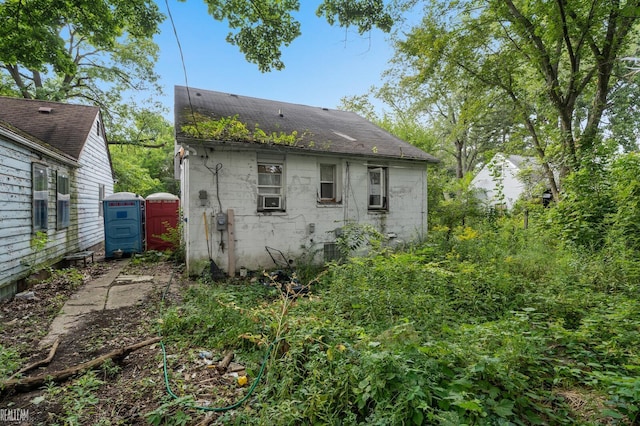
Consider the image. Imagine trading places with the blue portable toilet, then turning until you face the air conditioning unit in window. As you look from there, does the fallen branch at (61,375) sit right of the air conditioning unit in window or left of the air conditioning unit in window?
right

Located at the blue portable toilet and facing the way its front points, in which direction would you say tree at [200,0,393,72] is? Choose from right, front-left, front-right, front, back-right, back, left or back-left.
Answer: front-left

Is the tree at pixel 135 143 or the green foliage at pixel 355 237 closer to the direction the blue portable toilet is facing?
the green foliage

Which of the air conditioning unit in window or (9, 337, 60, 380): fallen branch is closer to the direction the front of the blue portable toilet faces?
the fallen branch

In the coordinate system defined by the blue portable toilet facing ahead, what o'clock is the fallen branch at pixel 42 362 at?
The fallen branch is roughly at 12 o'clock from the blue portable toilet.

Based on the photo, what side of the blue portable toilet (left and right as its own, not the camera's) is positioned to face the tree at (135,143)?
back

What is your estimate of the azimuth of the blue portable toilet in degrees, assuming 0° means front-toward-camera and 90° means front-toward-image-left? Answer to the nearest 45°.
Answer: approximately 0°

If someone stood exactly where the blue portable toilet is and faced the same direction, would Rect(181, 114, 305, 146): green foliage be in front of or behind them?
in front

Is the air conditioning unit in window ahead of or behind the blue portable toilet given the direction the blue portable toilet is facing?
ahead

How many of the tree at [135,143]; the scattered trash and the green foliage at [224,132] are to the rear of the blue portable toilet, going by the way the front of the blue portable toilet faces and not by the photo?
1

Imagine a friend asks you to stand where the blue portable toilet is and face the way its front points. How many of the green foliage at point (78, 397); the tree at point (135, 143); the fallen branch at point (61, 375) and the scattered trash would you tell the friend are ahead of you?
3

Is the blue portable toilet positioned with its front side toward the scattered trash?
yes
